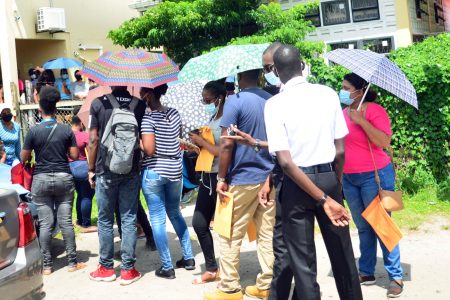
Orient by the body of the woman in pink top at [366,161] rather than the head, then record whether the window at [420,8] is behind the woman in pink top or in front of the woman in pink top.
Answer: behind

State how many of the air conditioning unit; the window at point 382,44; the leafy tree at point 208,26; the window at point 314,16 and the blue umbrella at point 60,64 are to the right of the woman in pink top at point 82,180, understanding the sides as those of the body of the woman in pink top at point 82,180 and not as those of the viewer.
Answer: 0

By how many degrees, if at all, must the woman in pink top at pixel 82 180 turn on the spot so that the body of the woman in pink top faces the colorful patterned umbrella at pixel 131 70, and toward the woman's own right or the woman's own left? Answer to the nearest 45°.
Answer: approximately 90° to the woman's own right

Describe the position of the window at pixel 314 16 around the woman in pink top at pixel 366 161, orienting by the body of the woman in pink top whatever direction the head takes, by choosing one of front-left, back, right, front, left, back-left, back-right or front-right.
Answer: back-right

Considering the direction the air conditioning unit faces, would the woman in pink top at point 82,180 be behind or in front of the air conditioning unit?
in front

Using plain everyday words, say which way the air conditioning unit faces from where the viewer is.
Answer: facing the viewer and to the right of the viewer

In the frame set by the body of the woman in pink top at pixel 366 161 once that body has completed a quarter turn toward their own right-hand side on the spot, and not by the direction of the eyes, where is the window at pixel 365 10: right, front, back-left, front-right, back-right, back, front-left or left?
front-right

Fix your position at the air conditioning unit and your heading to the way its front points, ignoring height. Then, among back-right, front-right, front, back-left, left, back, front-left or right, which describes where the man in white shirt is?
front-right

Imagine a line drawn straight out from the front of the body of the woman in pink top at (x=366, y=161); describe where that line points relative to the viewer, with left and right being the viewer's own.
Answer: facing the viewer and to the left of the viewer

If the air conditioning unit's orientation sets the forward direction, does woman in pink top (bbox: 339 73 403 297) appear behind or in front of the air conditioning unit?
in front

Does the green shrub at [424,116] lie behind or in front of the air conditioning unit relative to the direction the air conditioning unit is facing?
in front
